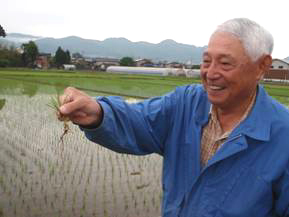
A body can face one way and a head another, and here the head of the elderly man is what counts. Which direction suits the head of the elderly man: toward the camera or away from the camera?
toward the camera

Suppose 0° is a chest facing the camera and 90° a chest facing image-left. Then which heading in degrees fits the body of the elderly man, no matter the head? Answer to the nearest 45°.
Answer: approximately 45°
